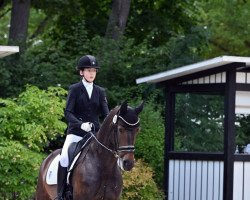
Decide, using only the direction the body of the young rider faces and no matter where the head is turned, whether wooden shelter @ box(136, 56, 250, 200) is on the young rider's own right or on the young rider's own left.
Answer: on the young rider's own left

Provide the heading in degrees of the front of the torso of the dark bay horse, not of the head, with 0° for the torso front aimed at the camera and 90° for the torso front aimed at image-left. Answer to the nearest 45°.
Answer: approximately 315°

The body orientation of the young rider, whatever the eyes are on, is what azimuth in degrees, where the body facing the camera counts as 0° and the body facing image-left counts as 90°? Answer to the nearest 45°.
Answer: approximately 315°

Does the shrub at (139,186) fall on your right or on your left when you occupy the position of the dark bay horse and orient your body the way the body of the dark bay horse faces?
on your left

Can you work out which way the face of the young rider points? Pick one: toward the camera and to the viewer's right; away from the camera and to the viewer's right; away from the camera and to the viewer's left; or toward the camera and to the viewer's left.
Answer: toward the camera and to the viewer's right
